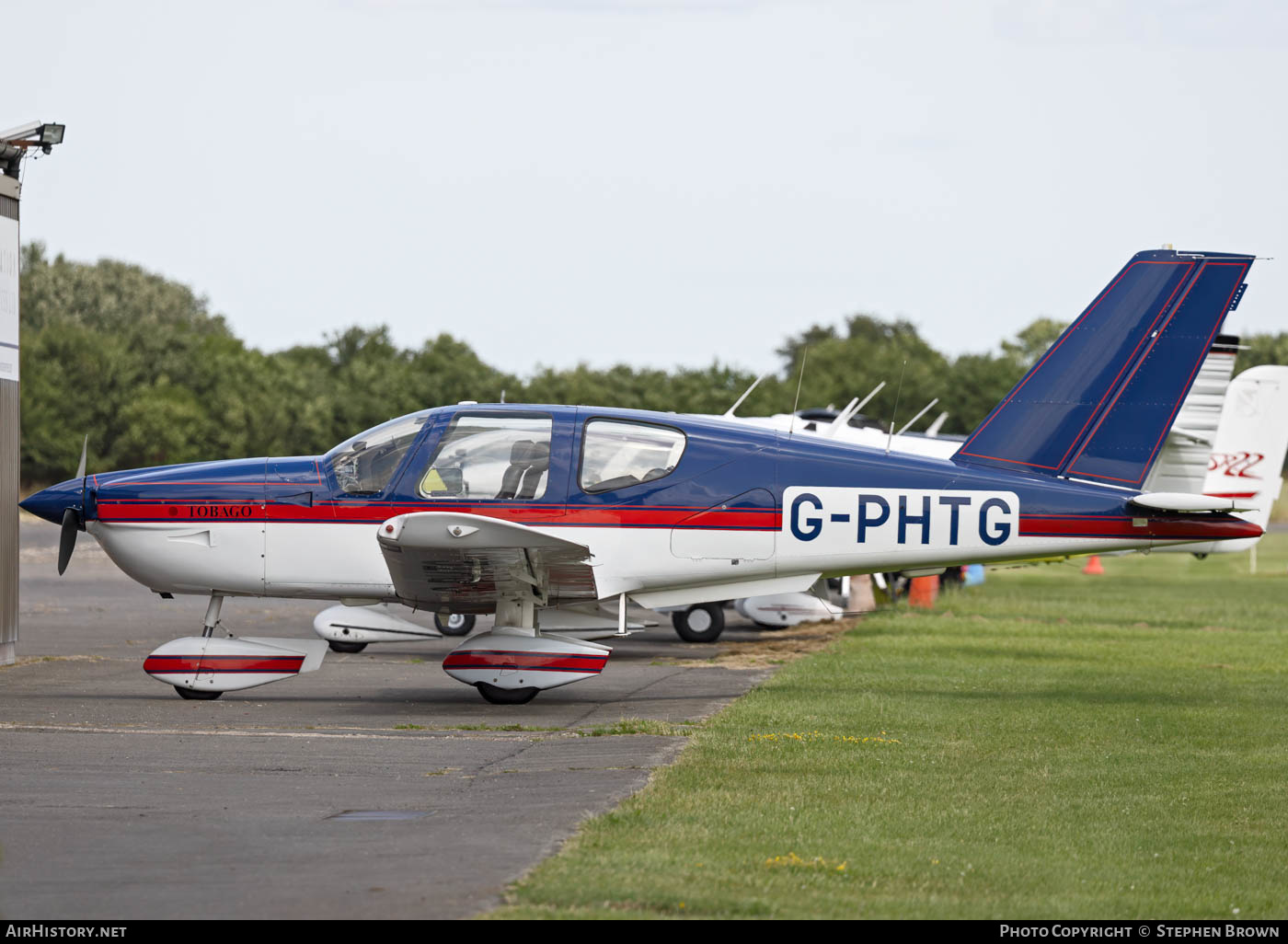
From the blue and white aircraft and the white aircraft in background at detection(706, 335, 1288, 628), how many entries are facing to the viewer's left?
2

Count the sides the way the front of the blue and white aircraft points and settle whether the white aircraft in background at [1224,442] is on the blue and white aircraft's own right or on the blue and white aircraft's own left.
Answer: on the blue and white aircraft's own right

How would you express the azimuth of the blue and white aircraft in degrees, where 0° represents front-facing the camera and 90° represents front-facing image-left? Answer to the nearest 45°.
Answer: approximately 90°

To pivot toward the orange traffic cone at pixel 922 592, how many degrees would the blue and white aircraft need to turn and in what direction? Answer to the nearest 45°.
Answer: approximately 90° to its right

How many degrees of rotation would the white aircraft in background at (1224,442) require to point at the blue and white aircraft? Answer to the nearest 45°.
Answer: approximately 45° to its left

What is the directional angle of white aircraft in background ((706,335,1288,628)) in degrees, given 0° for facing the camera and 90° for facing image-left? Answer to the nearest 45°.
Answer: approximately 90°
